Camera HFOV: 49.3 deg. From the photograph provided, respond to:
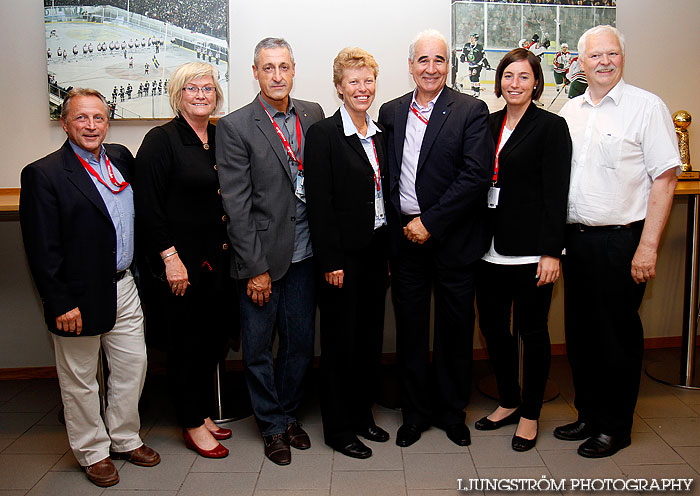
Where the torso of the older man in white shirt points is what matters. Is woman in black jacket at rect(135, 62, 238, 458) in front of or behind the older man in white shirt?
in front

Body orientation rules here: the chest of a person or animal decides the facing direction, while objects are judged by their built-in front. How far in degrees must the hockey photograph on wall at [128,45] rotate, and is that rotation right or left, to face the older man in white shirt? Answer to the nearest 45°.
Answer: approximately 45° to its left

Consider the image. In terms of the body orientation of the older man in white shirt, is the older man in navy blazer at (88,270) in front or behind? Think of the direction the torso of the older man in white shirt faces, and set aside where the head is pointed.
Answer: in front

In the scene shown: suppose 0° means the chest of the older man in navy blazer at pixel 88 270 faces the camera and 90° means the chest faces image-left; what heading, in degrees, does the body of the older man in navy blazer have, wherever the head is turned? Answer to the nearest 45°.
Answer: approximately 315°
